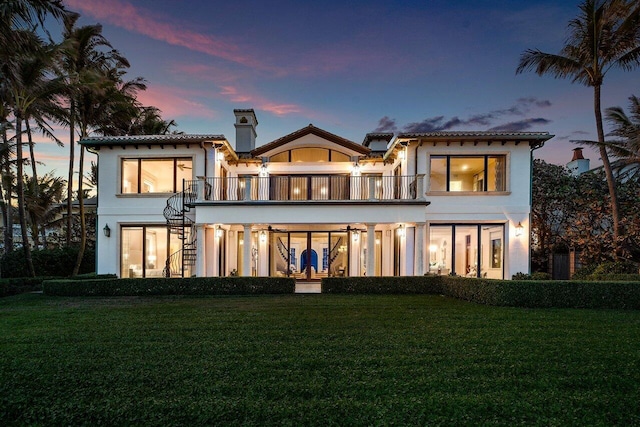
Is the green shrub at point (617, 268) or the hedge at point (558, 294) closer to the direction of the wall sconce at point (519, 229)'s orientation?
the hedge

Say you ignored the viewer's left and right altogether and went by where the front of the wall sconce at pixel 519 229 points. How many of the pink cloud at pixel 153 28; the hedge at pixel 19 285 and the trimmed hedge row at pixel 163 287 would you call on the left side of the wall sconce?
0

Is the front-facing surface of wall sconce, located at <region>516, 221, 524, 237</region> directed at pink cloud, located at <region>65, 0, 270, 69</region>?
no

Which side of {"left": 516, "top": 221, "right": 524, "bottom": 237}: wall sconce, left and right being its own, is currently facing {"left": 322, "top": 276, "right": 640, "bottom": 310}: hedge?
front

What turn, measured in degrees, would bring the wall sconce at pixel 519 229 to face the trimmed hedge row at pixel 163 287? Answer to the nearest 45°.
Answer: approximately 45° to its right

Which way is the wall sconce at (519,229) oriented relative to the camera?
toward the camera

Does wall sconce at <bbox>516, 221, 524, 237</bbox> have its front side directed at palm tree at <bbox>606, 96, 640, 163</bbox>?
no

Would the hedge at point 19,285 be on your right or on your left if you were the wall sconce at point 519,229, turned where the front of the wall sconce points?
on your right
